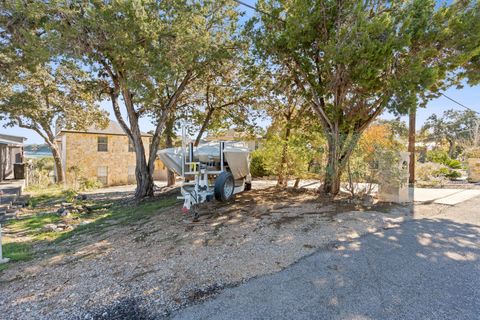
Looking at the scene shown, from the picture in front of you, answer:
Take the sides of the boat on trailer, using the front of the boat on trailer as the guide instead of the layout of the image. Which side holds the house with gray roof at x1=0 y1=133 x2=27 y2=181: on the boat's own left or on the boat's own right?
on the boat's own right

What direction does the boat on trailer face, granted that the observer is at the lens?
facing the viewer and to the left of the viewer

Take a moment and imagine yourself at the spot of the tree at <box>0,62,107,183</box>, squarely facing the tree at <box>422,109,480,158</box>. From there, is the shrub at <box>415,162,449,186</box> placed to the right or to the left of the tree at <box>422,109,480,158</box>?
right

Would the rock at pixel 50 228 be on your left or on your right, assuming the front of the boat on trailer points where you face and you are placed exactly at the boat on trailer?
on your right

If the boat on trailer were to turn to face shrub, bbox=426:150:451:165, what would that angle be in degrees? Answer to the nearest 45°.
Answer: approximately 180°

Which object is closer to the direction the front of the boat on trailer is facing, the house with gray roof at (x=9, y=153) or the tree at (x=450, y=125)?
the house with gray roof

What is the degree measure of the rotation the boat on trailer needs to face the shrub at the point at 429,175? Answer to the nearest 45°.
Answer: approximately 135° to its left

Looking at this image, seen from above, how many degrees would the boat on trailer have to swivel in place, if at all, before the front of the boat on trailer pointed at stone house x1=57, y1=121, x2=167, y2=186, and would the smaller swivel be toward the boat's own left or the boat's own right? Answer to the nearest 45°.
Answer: approximately 90° to the boat's own right

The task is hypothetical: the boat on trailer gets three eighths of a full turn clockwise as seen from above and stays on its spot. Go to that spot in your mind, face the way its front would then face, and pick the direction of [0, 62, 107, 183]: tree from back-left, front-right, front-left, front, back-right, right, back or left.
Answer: front-left

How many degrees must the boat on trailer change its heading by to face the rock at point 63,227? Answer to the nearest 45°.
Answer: approximately 45° to its right

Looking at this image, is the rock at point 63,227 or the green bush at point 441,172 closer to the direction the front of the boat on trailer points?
the rock
